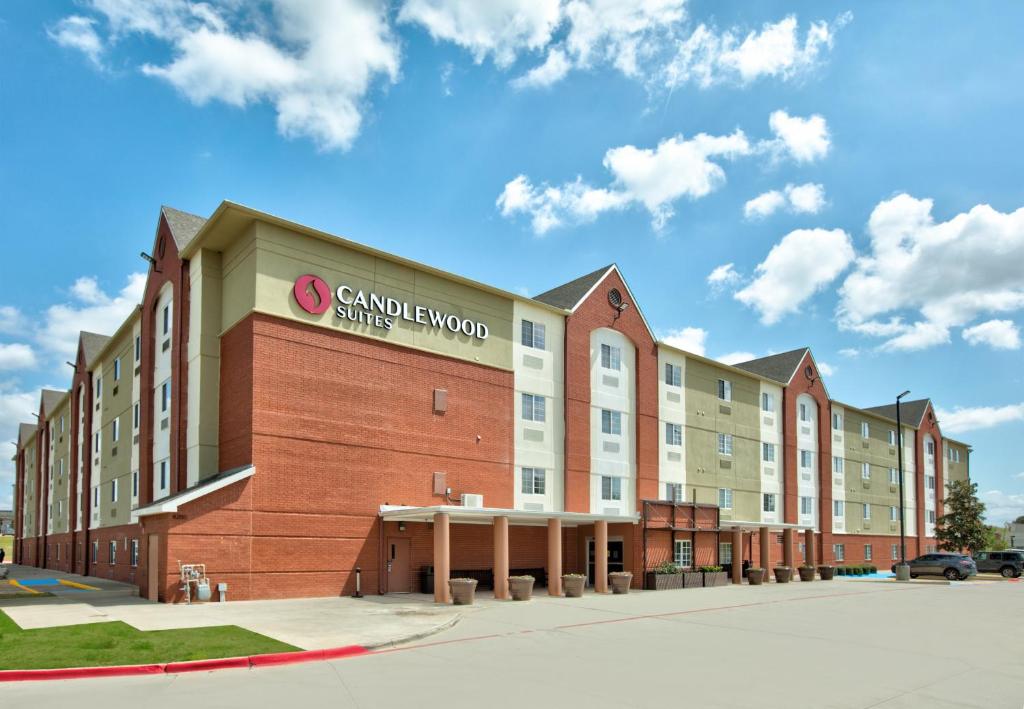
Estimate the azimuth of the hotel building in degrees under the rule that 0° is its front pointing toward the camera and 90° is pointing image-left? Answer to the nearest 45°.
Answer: approximately 315°

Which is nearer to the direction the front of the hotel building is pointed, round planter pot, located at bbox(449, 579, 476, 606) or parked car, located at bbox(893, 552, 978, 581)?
the round planter pot

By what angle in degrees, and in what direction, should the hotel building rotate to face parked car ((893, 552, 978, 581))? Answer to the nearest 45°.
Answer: approximately 90° to its left

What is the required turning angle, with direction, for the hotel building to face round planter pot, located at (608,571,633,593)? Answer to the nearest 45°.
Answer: approximately 45° to its left
